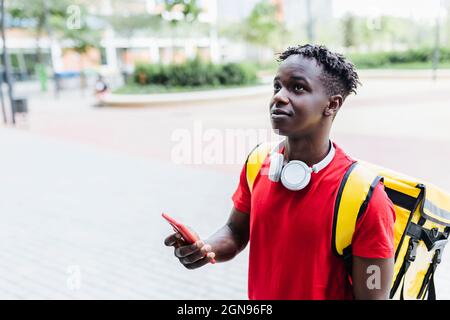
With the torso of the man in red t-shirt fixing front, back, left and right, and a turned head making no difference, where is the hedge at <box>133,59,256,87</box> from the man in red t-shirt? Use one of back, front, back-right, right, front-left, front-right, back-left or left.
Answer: back-right

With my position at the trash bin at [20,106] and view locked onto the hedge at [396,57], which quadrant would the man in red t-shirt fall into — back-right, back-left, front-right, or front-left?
back-right

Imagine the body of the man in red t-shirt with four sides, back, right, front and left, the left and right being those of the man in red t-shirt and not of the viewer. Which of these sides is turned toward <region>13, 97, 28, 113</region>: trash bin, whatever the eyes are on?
right

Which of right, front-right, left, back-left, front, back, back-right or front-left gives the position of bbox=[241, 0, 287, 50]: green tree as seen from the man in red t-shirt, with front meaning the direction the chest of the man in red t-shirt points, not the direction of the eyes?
back-right

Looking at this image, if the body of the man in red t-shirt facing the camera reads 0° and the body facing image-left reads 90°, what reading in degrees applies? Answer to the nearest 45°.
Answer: approximately 45°

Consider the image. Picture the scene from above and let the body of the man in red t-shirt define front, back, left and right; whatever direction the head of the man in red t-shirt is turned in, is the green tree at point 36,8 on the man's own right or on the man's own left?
on the man's own right

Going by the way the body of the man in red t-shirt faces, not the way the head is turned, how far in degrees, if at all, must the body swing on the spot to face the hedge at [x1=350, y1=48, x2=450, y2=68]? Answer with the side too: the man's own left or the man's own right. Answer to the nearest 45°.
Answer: approximately 135° to the man's own right
